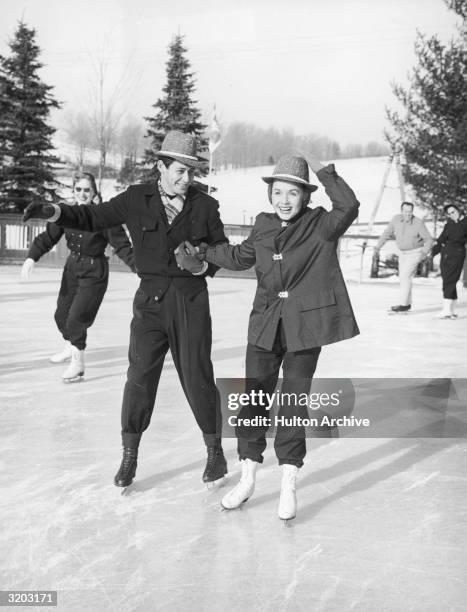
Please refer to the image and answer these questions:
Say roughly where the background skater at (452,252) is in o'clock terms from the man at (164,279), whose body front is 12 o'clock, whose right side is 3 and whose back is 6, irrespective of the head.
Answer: The background skater is roughly at 7 o'clock from the man.

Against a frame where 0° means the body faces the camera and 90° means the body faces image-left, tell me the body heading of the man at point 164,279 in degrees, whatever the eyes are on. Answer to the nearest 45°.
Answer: approximately 0°

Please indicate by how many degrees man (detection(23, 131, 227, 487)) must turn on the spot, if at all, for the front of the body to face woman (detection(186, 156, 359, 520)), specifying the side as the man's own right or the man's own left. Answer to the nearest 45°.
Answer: approximately 45° to the man's own left

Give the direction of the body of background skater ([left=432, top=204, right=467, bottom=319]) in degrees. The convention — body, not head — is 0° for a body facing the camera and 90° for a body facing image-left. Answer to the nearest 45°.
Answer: approximately 45°

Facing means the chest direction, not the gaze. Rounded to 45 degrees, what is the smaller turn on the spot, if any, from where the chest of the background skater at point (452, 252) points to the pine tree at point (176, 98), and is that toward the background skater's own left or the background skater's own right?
approximately 90° to the background skater's own right

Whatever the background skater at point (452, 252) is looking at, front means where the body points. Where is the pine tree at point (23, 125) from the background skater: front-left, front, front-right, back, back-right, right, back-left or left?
right

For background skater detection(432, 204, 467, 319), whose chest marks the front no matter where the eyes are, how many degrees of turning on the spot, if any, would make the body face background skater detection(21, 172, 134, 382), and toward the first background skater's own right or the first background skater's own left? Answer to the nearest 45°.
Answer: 0° — they already face them

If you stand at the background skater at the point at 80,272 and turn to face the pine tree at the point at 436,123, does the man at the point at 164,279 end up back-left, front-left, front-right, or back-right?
back-right

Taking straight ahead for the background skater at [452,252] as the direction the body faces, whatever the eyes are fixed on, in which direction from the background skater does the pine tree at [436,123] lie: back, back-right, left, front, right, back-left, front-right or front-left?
back-right

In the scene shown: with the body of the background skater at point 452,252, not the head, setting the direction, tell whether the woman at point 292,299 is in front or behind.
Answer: in front

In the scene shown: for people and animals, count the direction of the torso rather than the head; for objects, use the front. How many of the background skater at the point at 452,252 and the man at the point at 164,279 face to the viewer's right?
0
